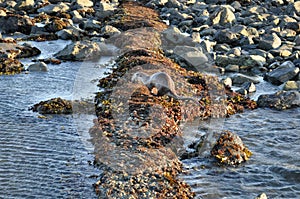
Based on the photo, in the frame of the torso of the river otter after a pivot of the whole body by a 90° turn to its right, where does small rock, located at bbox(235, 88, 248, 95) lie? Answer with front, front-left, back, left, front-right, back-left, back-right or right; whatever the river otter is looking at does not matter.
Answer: front-right

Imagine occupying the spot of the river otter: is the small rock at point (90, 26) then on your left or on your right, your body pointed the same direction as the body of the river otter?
on your right

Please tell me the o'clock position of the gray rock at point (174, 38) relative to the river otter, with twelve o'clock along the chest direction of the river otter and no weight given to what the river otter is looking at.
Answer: The gray rock is roughly at 3 o'clock from the river otter.

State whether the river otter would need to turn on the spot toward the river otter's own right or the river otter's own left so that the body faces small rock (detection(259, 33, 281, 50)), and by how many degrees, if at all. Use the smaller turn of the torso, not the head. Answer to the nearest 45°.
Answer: approximately 135° to the river otter's own right

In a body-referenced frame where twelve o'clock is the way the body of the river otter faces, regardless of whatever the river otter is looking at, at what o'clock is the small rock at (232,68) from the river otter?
The small rock is roughly at 4 o'clock from the river otter.

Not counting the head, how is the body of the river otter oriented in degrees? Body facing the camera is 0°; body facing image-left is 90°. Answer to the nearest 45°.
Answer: approximately 90°

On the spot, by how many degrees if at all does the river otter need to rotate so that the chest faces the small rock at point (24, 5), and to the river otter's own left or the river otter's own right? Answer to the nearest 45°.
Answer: approximately 45° to the river otter's own right

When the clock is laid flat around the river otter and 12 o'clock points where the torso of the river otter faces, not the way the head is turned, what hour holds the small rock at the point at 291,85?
The small rock is roughly at 5 o'clock from the river otter.

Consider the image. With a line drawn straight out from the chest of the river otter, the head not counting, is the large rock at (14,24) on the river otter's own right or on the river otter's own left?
on the river otter's own right

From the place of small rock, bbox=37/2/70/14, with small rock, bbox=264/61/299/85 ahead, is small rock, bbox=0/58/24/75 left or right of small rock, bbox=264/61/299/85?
right

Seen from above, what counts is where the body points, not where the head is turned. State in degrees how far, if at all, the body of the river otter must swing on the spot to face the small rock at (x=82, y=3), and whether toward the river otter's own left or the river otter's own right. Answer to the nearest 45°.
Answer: approximately 90° to the river otter's own right

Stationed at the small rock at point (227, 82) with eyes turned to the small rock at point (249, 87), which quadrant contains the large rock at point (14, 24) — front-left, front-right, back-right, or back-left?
back-left

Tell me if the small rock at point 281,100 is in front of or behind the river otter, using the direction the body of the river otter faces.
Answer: behind
